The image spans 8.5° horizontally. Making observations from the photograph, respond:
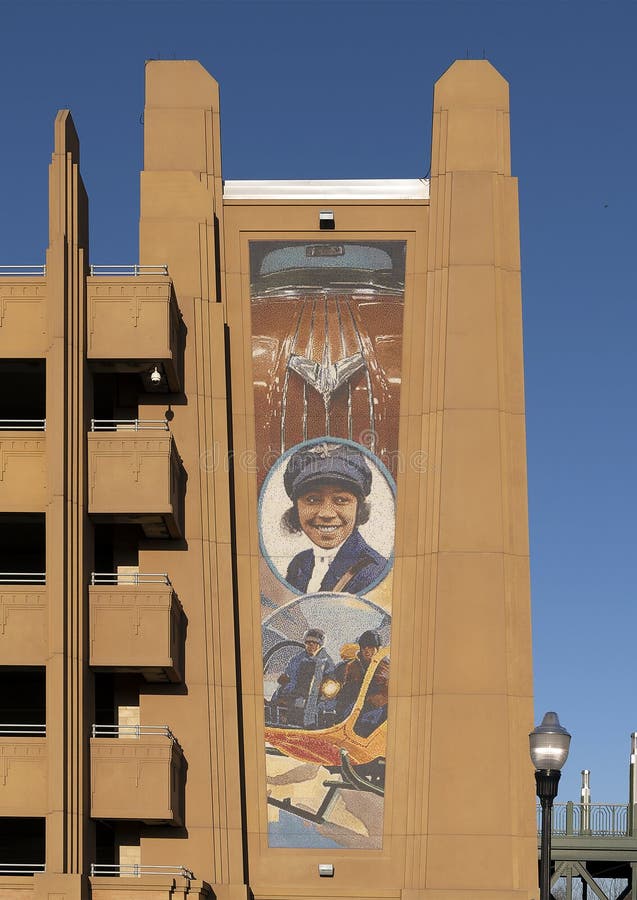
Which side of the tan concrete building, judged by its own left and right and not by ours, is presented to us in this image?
front

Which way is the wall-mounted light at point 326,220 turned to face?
toward the camera

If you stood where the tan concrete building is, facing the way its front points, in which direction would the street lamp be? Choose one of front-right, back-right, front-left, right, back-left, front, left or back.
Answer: front

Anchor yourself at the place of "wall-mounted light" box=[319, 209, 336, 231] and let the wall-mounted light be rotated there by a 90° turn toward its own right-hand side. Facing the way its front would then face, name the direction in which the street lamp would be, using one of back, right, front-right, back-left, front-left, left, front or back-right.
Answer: left
